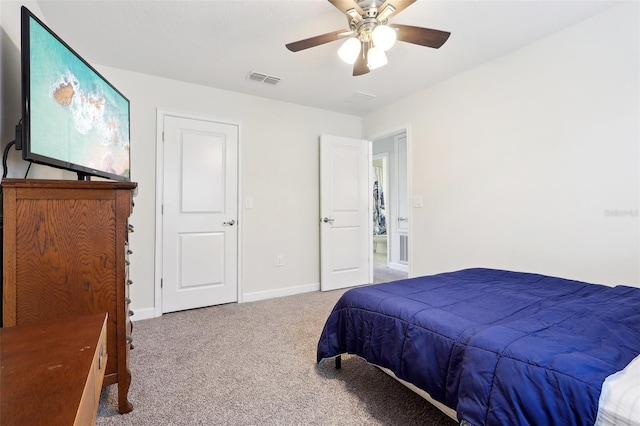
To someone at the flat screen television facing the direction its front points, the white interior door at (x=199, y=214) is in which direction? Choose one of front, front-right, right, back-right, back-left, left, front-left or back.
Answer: left

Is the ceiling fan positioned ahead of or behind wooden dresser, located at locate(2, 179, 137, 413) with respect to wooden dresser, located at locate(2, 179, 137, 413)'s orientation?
ahead

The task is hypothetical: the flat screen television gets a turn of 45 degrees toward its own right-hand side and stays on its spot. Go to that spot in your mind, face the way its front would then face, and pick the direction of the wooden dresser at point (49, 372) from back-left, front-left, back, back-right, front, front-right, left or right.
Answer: front

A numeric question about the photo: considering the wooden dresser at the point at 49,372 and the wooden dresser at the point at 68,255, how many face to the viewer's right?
2

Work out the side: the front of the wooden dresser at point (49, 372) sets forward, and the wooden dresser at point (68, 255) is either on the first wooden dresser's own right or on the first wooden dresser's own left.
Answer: on the first wooden dresser's own left

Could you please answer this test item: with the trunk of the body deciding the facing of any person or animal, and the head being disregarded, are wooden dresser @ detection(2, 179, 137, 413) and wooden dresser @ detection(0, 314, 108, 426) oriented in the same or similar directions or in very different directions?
same or similar directions

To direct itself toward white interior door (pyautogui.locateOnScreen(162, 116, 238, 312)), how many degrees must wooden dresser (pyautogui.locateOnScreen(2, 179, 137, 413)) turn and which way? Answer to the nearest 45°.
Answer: approximately 45° to its left

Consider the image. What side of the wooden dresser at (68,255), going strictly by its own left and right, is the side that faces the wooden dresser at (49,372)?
right

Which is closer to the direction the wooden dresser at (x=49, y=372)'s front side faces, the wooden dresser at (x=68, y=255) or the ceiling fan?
the ceiling fan

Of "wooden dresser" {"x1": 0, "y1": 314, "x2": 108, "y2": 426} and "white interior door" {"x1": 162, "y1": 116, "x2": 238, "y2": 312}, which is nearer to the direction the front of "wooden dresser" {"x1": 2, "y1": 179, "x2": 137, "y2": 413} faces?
the white interior door

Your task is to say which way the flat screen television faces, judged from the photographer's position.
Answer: facing the viewer and to the right of the viewer

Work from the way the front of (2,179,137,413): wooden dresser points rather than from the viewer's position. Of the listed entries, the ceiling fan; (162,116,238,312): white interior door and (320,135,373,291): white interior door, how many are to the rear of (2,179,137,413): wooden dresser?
0

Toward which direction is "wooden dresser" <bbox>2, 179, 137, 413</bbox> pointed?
to the viewer's right

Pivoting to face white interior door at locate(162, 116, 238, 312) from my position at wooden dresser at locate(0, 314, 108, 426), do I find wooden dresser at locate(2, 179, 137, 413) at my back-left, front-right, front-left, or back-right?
front-left

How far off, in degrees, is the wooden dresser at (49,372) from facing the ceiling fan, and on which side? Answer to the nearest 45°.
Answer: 0° — it already faces it

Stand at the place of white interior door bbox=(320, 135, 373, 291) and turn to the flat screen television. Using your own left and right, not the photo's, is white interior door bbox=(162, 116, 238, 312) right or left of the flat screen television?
right

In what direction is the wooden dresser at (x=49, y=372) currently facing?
to the viewer's right
